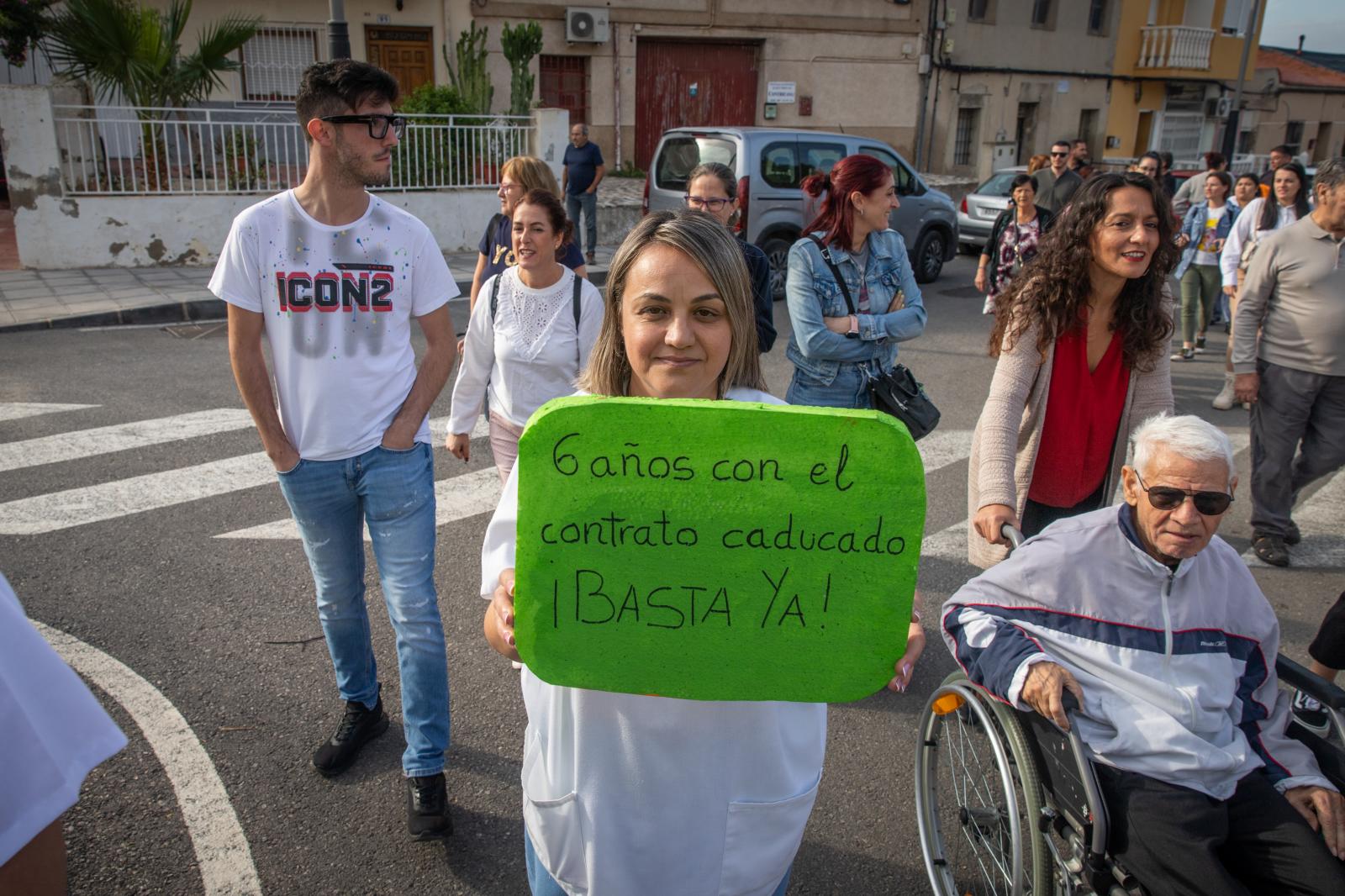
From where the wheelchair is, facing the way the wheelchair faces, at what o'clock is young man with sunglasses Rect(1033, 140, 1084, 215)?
The young man with sunglasses is roughly at 7 o'clock from the wheelchair.

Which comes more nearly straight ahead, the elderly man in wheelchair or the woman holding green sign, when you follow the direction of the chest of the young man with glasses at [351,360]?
the woman holding green sign

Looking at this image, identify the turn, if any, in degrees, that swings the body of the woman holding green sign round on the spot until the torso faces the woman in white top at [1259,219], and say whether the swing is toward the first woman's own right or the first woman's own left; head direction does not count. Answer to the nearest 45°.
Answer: approximately 135° to the first woman's own left

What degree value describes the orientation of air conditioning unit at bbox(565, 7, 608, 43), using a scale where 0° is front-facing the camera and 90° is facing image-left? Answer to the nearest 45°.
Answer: approximately 0°

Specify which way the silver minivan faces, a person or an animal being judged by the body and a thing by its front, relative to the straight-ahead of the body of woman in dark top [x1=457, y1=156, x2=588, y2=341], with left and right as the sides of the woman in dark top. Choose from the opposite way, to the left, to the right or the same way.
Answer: the opposite way

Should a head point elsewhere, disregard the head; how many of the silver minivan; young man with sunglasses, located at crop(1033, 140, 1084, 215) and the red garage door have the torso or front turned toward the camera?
2

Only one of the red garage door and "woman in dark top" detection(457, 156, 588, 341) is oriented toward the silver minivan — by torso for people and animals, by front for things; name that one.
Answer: the red garage door

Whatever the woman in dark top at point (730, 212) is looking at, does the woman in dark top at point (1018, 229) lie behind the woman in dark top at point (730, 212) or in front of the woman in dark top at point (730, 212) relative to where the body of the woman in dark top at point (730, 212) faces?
behind

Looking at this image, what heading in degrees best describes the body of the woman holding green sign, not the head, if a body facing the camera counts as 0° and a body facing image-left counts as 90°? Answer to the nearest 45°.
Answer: approximately 0°

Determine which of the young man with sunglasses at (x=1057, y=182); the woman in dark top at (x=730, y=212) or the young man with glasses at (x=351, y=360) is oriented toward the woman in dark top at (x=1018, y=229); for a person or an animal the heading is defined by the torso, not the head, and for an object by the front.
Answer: the young man with sunglasses at (x=1057, y=182)

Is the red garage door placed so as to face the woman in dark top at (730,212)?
yes

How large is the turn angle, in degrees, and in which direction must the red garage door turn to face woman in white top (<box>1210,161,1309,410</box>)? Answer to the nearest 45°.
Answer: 0° — it already faces them

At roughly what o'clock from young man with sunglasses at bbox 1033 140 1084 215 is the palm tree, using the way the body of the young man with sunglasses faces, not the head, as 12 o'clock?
The palm tree is roughly at 3 o'clock from the young man with sunglasses.

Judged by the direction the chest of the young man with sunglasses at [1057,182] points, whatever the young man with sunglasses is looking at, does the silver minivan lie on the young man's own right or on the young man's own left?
on the young man's own right
